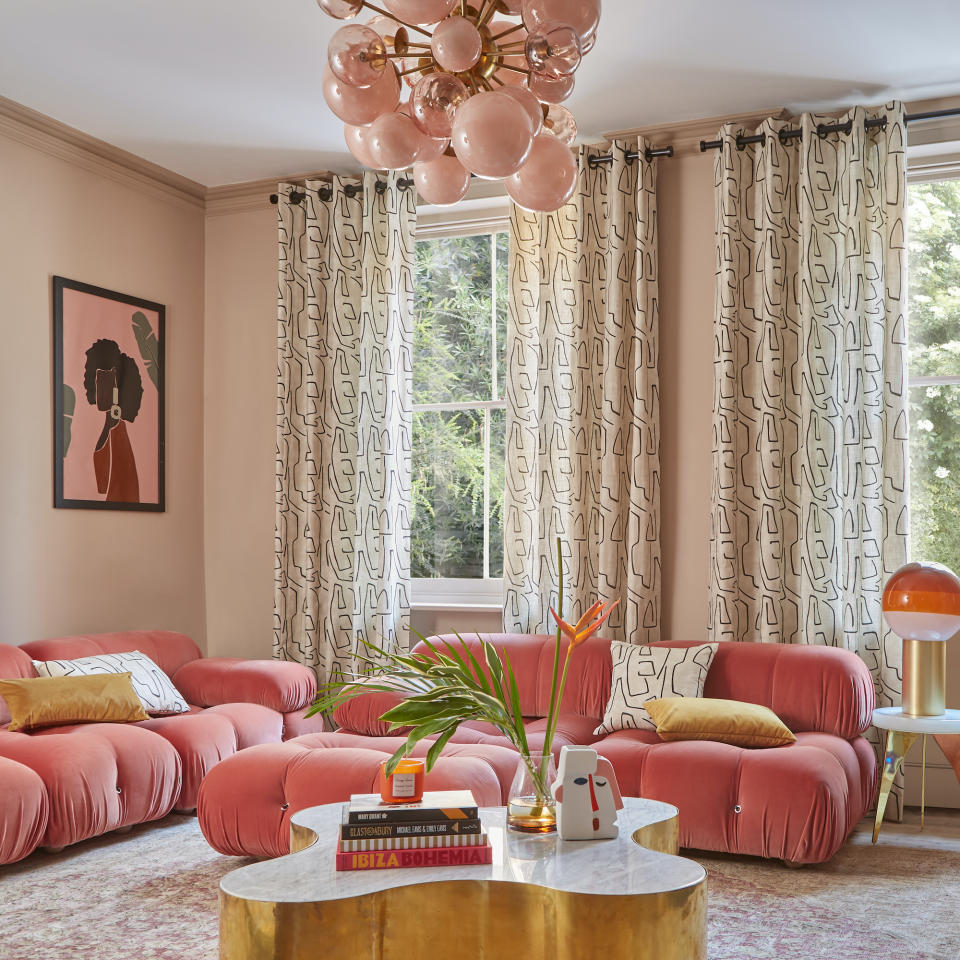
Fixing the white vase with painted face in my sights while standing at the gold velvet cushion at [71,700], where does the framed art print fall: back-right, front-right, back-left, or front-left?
back-left

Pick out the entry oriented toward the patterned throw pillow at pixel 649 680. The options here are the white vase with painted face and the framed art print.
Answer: the framed art print

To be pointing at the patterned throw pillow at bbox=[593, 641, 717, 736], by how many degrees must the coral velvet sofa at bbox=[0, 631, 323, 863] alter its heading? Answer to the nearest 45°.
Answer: approximately 45° to its left

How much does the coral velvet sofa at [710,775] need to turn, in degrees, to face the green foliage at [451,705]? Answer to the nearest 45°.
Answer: approximately 45° to its right

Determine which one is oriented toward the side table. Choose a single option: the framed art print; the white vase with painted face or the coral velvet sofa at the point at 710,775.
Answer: the framed art print

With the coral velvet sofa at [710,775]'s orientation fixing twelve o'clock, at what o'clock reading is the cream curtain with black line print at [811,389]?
The cream curtain with black line print is roughly at 7 o'clock from the coral velvet sofa.

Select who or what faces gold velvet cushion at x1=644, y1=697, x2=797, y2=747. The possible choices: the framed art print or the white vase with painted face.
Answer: the framed art print

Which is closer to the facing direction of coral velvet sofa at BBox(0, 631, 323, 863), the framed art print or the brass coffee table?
the brass coffee table

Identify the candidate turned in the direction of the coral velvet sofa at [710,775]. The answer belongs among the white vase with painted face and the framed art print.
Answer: the framed art print

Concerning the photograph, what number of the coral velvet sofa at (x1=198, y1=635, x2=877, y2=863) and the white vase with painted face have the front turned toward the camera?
2

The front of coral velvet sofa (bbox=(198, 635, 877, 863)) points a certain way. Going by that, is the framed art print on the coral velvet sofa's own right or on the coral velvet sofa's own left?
on the coral velvet sofa's own right

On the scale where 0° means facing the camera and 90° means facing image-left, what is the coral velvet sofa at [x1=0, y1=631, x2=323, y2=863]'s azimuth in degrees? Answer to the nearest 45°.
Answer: approximately 315°

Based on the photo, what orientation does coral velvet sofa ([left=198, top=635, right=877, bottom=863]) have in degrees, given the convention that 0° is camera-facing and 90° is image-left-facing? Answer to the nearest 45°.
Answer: approximately 0°

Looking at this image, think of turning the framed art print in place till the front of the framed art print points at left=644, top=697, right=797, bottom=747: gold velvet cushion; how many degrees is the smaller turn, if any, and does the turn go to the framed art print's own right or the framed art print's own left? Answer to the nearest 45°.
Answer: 0° — it already faces it

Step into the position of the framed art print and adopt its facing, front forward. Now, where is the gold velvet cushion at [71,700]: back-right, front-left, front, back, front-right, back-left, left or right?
front-right
